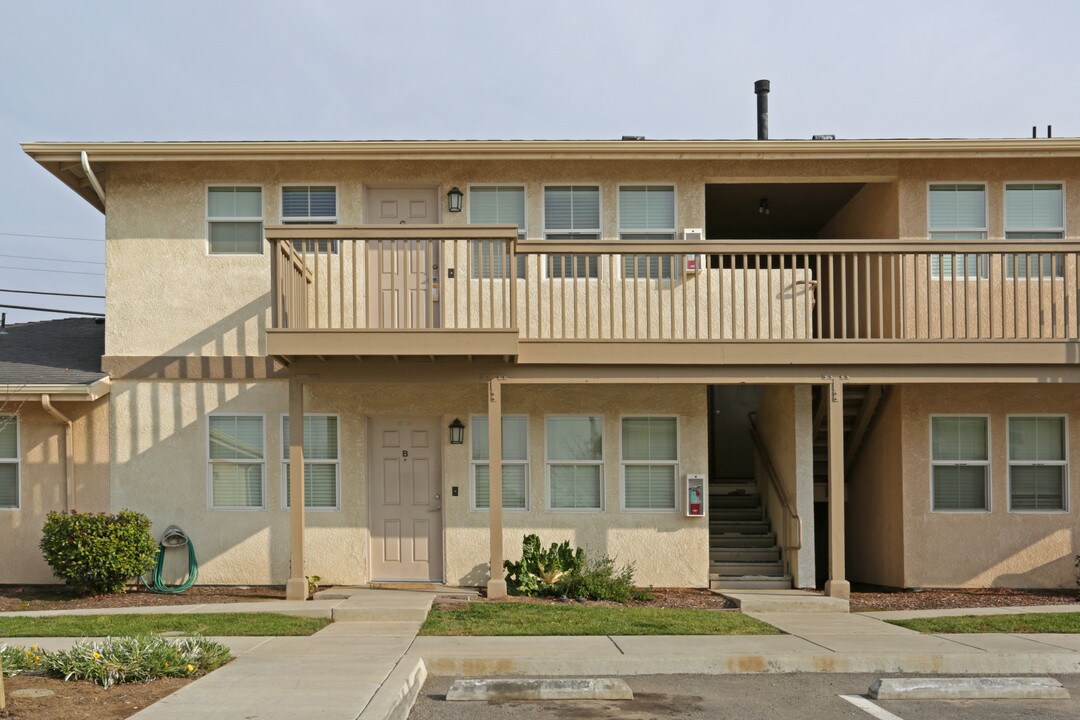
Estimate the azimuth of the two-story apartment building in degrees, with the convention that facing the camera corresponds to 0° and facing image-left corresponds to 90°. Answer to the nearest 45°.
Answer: approximately 0°
